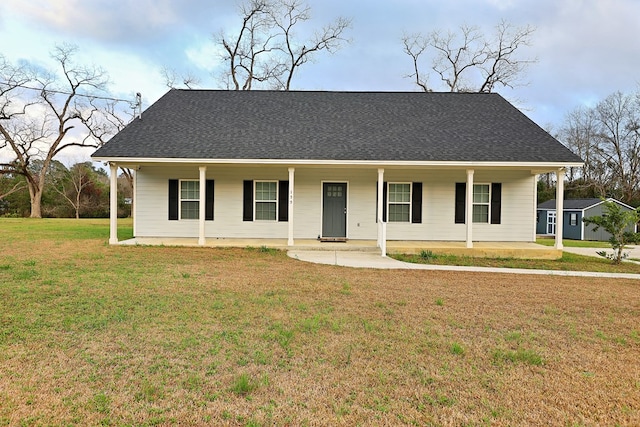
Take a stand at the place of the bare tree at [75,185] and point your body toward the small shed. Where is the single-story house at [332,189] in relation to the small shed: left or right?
right

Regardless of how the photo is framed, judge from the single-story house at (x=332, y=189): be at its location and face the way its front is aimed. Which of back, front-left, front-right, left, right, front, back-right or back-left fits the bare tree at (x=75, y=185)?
back-right

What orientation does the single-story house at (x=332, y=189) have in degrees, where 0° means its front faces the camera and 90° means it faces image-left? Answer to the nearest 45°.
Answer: approximately 0°

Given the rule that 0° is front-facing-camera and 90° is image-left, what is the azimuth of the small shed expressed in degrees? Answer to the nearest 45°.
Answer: approximately 45°

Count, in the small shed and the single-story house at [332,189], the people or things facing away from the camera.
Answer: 0

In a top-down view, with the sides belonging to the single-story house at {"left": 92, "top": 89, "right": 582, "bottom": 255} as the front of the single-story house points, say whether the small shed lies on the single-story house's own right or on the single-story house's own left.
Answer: on the single-story house's own left

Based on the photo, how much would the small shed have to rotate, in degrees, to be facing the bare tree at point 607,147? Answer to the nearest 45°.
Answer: approximately 135° to its right

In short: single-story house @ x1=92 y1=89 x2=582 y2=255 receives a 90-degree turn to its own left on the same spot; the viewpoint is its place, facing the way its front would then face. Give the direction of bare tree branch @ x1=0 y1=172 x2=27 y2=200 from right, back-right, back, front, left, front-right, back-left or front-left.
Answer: back-left

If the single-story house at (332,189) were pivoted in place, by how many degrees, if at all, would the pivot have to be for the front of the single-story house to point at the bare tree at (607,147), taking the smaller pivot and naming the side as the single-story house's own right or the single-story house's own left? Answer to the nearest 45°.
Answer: approximately 135° to the single-story house's own left
